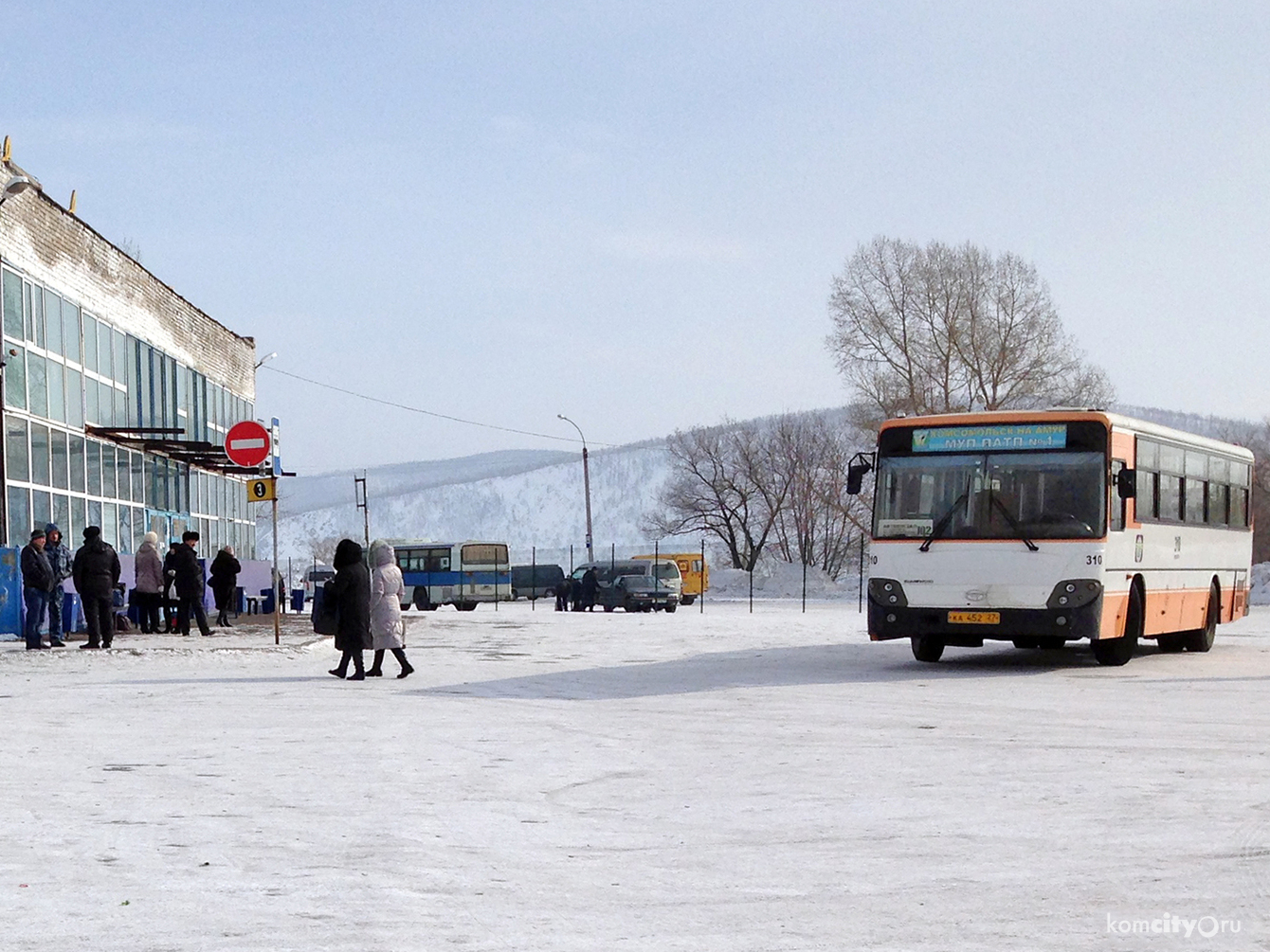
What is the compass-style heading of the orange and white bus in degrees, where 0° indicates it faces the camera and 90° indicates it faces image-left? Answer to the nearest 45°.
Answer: approximately 45°

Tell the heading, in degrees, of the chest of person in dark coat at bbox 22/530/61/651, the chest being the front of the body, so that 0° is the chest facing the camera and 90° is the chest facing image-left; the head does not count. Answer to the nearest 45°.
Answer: approximately 270°

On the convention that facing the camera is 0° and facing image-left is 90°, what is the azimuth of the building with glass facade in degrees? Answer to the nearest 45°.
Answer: approximately 315°

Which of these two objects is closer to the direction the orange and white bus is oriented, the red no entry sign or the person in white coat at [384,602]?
the person in white coat

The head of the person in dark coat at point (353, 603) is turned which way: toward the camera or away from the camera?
away from the camera

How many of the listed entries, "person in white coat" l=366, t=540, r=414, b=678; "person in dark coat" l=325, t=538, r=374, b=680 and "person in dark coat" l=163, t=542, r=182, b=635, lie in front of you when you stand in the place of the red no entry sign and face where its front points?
2

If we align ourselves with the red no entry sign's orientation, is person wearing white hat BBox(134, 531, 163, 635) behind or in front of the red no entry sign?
behind

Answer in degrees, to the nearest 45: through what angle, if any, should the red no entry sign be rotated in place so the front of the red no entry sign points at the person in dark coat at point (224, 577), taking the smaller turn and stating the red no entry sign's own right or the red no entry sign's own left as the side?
approximately 180°

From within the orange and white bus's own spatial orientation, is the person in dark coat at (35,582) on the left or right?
on its right

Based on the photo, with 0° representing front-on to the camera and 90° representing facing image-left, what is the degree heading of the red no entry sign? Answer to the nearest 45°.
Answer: approximately 0°

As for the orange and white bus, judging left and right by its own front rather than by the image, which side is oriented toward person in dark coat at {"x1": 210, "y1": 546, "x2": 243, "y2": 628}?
right
